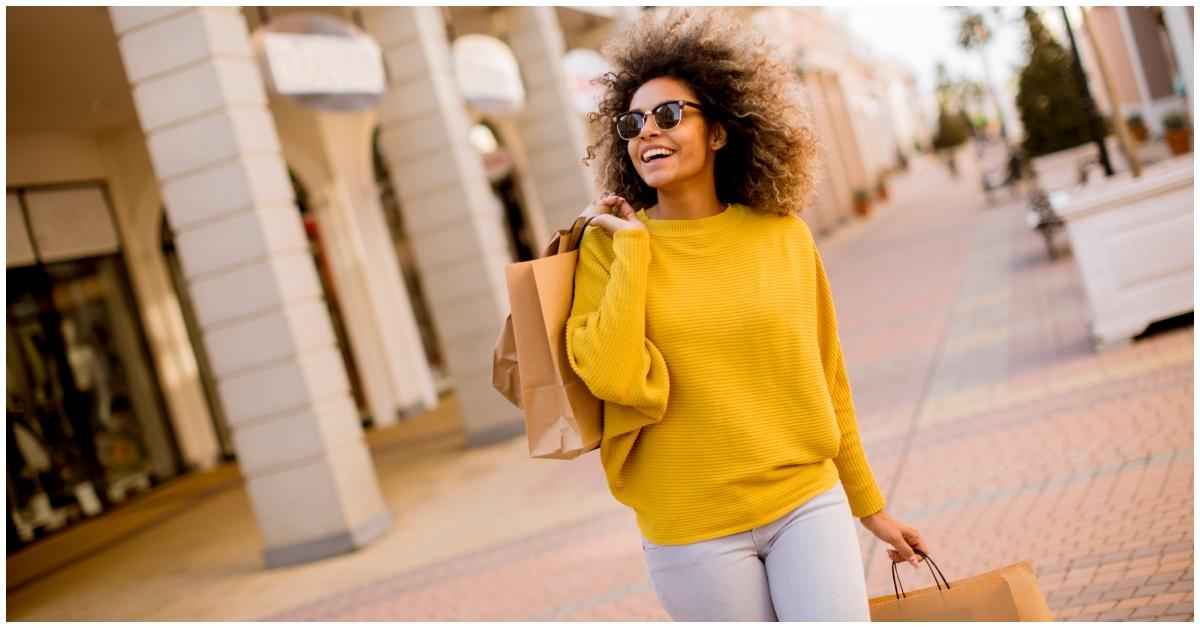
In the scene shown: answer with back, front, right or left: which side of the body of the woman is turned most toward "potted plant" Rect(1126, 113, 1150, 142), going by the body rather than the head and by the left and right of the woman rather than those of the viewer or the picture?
back

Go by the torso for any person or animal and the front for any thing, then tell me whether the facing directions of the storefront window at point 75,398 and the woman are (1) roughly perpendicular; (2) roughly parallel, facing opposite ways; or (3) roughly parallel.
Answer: roughly perpendicular

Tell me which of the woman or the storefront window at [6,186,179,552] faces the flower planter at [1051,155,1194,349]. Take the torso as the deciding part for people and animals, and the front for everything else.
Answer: the storefront window

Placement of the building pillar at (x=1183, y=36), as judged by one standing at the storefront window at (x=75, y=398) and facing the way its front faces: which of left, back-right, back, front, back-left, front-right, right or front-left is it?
front-left

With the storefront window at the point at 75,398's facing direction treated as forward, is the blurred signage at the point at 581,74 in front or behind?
in front

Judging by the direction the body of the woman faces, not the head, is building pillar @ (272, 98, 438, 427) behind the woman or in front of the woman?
behind

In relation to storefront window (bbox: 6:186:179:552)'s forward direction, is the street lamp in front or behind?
in front

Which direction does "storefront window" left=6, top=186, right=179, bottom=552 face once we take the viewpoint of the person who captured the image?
facing the viewer and to the right of the viewer

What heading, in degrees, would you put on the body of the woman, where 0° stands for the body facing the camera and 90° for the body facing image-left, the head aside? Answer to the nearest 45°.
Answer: approximately 0°

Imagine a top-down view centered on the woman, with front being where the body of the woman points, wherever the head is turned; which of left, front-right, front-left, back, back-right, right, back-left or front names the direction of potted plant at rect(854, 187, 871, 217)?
back

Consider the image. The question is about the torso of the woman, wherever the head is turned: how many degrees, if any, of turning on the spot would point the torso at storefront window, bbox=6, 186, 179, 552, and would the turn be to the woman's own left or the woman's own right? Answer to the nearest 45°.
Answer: approximately 135° to the woman's own right

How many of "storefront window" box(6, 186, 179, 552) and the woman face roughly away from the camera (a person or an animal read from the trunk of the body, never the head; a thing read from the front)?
0

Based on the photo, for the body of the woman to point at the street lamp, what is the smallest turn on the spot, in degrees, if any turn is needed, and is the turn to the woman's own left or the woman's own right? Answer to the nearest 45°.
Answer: approximately 180°
